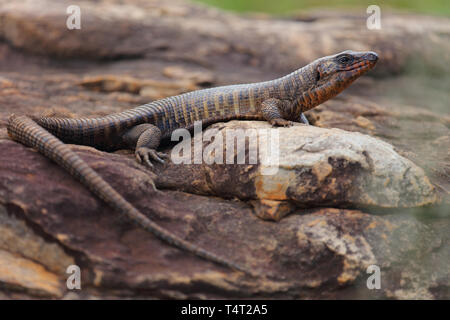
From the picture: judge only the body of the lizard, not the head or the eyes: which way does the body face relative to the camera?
to the viewer's right
